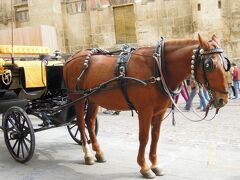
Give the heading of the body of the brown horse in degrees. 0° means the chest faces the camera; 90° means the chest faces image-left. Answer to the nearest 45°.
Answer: approximately 315°

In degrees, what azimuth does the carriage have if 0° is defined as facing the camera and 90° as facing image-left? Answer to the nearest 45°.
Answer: approximately 315°

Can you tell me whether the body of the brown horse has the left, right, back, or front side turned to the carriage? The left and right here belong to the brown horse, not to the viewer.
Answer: back

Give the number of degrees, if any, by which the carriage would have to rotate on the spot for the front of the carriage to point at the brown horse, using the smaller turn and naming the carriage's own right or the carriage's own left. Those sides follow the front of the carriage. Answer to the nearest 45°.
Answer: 0° — it already faces it
